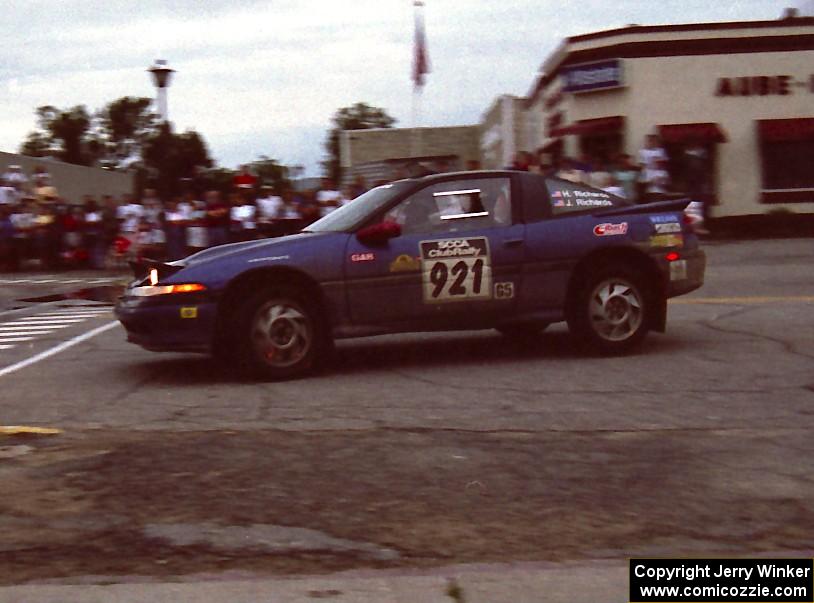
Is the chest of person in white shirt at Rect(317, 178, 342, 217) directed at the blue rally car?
yes

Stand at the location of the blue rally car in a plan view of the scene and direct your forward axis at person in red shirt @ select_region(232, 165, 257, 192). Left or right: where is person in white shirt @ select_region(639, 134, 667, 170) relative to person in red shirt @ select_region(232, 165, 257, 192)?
right

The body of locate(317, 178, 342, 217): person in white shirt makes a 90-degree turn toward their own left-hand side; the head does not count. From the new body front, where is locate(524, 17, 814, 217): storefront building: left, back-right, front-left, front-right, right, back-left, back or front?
front-left

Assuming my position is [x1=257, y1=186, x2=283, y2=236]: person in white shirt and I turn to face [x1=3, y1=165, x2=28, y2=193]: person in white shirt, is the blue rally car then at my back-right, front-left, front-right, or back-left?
back-left

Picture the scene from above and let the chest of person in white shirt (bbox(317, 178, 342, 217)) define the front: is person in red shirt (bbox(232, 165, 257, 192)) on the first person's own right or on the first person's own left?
on the first person's own right

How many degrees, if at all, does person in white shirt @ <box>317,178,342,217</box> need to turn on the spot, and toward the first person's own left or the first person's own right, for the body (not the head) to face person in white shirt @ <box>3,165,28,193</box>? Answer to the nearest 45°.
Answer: approximately 135° to the first person's own right

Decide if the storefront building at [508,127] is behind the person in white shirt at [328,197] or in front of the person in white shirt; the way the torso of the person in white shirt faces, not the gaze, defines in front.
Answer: behind

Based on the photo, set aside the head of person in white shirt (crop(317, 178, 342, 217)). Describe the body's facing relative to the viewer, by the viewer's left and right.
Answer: facing the viewer

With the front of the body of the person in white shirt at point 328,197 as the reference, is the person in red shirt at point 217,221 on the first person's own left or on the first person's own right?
on the first person's own right

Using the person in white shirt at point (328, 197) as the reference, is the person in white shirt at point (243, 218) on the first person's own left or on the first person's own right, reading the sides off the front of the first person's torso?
on the first person's own right

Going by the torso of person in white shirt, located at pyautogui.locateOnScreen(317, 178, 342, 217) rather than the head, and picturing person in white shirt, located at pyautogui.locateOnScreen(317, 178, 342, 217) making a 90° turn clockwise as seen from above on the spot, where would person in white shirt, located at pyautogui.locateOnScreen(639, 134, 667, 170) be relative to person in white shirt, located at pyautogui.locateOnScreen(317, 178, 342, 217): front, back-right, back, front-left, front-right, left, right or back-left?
back
